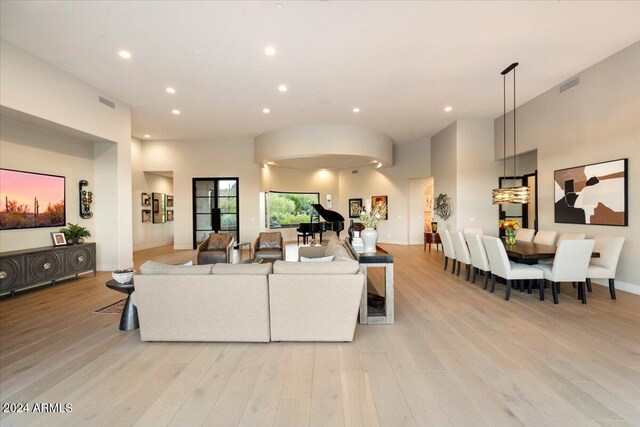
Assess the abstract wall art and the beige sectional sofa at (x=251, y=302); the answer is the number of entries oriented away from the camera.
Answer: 1

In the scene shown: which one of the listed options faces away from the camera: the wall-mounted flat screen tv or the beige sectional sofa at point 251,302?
the beige sectional sofa

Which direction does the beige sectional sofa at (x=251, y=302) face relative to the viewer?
away from the camera

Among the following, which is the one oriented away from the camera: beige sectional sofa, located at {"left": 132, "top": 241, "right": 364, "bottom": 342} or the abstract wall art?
the beige sectional sofa

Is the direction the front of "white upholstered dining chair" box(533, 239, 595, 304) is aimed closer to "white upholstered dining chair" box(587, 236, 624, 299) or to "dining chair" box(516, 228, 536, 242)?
the dining chair

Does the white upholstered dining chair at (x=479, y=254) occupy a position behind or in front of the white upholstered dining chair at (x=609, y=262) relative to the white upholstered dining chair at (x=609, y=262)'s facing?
in front

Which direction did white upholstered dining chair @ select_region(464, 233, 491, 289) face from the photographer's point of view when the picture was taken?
facing away from the viewer and to the right of the viewer

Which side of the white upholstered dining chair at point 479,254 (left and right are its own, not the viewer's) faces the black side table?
back

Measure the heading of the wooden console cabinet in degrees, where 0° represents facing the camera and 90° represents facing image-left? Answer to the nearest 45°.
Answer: approximately 315°
